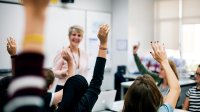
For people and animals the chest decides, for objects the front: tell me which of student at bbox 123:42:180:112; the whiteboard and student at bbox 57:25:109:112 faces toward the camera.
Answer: the whiteboard

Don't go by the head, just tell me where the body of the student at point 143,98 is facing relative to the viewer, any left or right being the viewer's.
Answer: facing away from the viewer

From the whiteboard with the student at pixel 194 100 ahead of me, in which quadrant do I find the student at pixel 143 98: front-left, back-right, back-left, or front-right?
front-right

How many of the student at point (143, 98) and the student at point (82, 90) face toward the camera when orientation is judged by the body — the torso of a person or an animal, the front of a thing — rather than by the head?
0

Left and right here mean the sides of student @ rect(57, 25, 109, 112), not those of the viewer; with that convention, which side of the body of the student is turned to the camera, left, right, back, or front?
back

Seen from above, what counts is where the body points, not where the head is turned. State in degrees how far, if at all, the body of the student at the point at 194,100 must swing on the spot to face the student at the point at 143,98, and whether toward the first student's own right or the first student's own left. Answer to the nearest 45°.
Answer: approximately 45° to the first student's own left

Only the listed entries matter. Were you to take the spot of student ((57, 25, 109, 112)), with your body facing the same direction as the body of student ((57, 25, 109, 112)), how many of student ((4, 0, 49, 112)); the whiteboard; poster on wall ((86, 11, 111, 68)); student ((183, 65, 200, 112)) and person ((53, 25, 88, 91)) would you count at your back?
1

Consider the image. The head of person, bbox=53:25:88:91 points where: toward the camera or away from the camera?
toward the camera

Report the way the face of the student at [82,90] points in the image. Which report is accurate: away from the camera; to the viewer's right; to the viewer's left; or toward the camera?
away from the camera

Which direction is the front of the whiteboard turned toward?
toward the camera

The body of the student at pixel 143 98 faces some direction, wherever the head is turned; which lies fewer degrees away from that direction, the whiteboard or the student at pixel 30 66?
the whiteboard

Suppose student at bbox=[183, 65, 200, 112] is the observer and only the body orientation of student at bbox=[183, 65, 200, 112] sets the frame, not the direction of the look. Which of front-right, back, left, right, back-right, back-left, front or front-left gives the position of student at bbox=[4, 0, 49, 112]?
front-left

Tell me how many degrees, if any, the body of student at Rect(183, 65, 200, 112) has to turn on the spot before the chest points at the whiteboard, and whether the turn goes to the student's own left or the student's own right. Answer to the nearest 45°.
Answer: approximately 45° to the student's own right

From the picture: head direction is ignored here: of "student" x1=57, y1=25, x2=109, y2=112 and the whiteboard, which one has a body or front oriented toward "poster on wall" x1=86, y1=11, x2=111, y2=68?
the student
